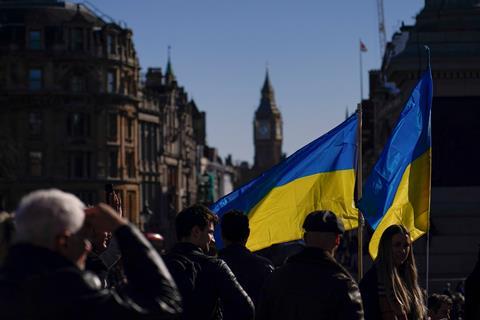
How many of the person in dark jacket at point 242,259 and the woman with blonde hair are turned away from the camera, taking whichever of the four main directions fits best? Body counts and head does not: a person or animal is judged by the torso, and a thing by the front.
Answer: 1

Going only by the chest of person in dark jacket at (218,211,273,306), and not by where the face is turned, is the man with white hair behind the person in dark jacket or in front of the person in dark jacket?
behind

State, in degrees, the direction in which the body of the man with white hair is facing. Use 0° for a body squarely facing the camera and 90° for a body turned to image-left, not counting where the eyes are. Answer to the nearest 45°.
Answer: approximately 225°

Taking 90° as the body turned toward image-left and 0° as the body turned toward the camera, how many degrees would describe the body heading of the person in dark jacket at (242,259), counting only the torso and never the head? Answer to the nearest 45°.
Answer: approximately 180°

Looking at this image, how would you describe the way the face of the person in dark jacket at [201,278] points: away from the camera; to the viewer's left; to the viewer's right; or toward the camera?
to the viewer's right

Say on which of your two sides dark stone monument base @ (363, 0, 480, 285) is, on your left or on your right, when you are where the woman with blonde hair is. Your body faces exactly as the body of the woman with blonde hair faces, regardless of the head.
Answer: on your left

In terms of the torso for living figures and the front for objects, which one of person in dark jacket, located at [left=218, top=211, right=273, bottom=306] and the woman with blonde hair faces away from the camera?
the person in dark jacket

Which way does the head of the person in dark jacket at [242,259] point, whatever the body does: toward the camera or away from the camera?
away from the camera

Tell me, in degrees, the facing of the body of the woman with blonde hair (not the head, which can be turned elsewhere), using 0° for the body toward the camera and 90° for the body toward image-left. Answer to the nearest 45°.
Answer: approximately 315°

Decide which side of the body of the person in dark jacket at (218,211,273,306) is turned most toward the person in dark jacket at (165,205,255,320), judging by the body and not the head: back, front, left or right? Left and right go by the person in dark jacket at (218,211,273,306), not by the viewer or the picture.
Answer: back

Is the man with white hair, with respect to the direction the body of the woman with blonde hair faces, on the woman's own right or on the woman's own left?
on the woman's own right
